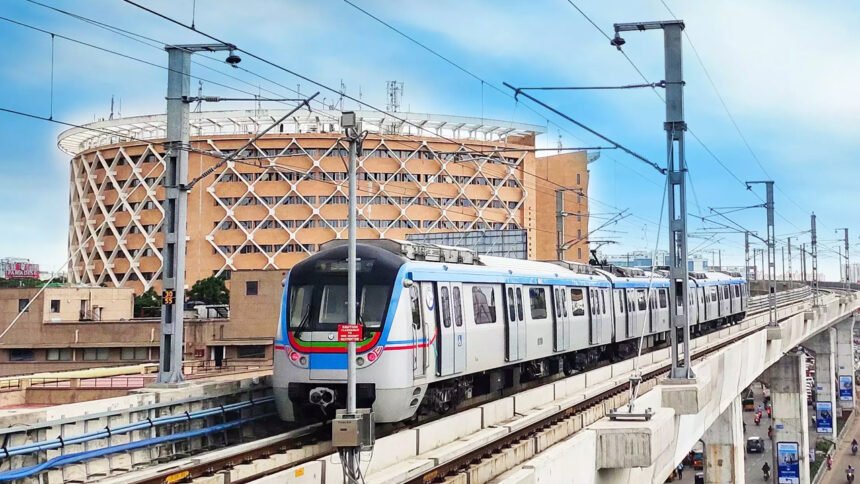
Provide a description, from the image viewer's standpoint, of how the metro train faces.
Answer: facing the viewer and to the left of the viewer

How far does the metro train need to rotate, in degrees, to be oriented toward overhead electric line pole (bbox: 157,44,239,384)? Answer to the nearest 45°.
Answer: approximately 45° to its right

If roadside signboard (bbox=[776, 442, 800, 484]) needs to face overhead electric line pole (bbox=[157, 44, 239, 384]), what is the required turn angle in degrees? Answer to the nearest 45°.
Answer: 0° — it already faces it

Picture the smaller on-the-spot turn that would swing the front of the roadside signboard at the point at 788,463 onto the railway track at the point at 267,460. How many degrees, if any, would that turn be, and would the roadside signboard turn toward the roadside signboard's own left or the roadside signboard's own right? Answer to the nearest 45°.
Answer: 0° — it already faces it

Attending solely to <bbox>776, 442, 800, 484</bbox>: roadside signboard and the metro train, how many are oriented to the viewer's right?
0
